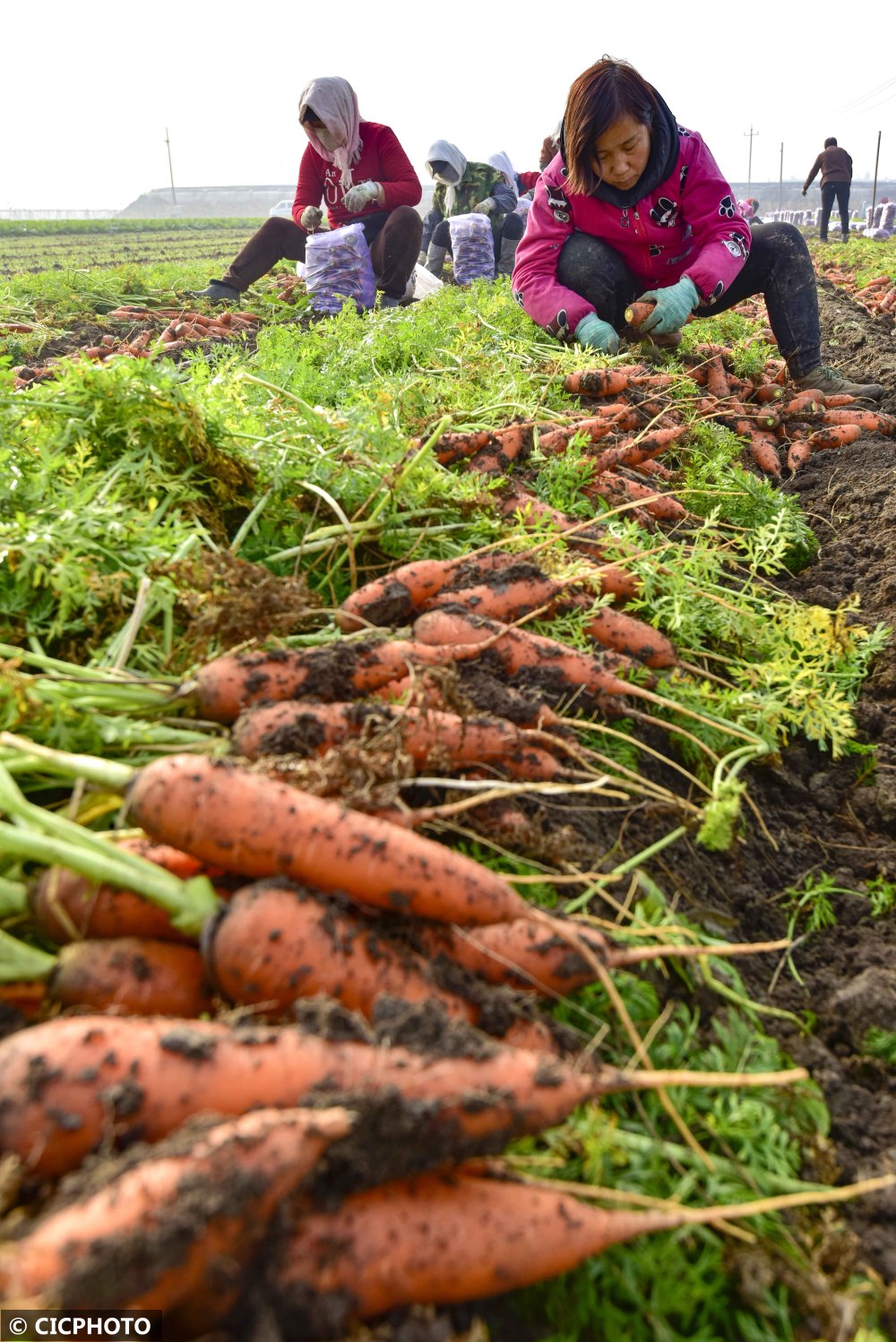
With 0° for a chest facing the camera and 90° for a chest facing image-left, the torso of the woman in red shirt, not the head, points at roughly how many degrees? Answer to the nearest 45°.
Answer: approximately 45°

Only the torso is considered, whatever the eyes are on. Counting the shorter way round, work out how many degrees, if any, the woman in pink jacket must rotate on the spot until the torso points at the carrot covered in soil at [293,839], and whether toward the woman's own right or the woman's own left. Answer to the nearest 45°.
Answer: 0° — they already face it

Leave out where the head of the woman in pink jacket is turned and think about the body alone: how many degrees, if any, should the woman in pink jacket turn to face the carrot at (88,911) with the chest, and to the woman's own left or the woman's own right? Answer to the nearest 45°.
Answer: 0° — they already face it

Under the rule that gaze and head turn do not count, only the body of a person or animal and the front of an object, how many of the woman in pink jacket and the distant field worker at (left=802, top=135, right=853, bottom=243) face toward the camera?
1

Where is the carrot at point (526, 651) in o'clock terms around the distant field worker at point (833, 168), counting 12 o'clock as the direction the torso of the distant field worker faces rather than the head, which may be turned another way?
The carrot is roughly at 6 o'clock from the distant field worker.

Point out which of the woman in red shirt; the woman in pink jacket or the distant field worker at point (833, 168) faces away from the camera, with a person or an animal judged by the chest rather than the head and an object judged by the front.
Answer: the distant field worker

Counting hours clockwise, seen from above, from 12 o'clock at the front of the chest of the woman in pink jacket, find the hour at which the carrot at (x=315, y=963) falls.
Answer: The carrot is roughly at 12 o'clock from the woman in pink jacket.

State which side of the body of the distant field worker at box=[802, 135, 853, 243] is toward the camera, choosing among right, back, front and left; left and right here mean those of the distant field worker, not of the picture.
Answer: back

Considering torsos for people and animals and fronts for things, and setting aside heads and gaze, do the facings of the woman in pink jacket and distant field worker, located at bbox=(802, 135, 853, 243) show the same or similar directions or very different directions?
very different directions

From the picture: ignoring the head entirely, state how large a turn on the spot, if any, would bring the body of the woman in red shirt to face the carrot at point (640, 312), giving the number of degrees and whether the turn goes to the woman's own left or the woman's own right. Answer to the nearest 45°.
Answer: approximately 45° to the woman's own left

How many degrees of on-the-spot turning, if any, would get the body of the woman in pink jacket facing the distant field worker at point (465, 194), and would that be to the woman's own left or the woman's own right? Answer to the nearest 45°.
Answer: approximately 180°

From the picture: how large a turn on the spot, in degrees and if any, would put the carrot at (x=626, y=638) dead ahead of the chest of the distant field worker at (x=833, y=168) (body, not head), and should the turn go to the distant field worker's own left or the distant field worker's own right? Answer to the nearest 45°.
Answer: approximately 180°
